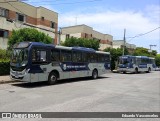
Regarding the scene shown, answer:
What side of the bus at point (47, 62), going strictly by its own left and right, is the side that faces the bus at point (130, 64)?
back

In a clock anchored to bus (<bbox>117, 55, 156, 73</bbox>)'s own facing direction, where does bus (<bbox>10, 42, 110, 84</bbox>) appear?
bus (<bbox>10, 42, 110, 84</bbox>) is roughly at 11 o'clock from bus (<bbox>117, 55, 156, 73</bbox>).

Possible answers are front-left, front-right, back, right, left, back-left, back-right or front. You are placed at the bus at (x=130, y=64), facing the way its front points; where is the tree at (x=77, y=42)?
front-right

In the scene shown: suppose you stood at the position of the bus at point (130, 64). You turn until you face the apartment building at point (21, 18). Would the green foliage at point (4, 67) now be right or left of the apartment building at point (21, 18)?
left

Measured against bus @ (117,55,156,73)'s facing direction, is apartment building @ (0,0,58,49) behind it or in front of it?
in front

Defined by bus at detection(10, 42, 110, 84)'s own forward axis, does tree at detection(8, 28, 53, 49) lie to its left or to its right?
on its right

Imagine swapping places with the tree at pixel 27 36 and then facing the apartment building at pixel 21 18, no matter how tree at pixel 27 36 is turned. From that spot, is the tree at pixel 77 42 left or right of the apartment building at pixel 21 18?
right

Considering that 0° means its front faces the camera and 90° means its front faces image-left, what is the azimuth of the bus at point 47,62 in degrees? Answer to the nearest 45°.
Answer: approximately 45°

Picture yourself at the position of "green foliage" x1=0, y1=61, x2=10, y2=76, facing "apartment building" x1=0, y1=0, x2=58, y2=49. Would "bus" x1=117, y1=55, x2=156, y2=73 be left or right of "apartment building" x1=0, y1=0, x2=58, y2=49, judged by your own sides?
right
